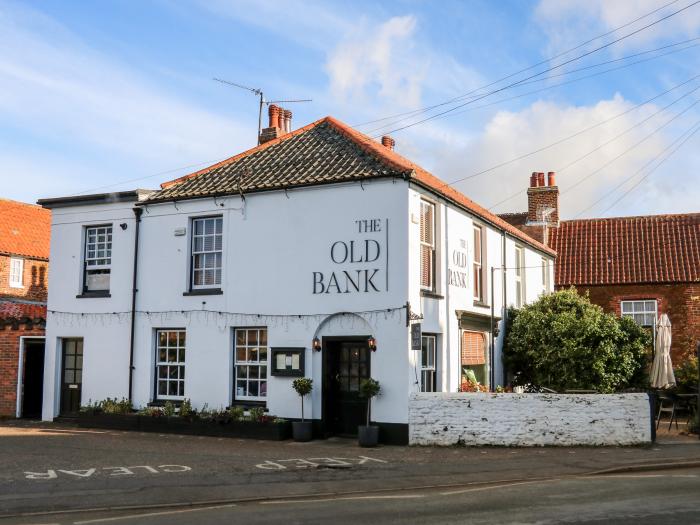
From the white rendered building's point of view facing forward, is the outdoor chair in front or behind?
behind

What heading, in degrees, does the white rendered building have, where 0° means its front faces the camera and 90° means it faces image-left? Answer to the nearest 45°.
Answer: approximately 45°

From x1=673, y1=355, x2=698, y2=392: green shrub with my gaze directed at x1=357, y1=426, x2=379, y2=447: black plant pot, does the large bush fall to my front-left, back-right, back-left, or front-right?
front-right

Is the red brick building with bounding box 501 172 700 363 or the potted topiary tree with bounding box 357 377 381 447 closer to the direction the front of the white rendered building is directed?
the potted topiary tree

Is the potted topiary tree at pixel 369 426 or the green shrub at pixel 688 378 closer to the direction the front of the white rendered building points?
the potted topiary tree

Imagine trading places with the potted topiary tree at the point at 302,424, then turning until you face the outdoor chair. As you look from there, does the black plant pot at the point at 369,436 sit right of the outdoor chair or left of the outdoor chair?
right

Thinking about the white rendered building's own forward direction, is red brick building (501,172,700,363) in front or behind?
behind

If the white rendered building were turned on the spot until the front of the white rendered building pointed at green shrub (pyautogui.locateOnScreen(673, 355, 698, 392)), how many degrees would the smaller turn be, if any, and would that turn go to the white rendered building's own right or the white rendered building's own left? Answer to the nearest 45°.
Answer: approximately 135° to the white rendered building's own left

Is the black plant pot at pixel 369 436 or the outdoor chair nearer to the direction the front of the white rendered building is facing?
the black plant pot

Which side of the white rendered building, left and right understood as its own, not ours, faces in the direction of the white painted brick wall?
left
